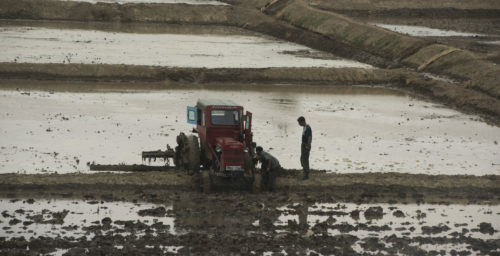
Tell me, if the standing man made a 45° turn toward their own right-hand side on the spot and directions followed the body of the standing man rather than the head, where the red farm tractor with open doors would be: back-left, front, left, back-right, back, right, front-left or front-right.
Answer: front-left

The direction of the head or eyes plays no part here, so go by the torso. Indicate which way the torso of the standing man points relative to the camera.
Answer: to the viewer's left

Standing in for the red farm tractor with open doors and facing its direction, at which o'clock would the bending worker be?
The bending worker is roughly at 10 o'clock from the red farm tractor with open doors.

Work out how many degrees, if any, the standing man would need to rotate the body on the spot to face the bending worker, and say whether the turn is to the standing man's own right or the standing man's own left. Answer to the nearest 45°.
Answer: approximately 45° to the standing man's own left

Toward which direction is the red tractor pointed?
toward the camera

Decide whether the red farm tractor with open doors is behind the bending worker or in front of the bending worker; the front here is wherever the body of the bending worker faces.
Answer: in front

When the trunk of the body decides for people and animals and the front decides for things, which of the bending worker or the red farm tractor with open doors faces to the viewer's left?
the bending worker

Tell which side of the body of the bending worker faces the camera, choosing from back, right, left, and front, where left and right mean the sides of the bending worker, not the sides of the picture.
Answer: left
